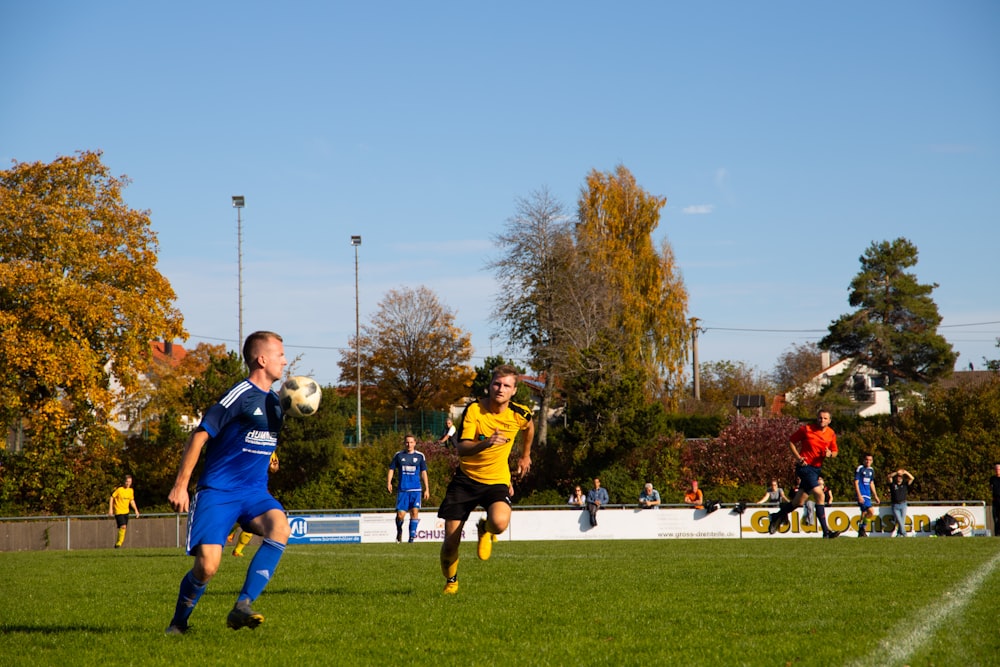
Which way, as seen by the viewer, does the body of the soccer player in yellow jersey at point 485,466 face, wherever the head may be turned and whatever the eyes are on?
toward the camera

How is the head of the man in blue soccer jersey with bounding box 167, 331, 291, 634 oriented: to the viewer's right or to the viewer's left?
to the viewer's right

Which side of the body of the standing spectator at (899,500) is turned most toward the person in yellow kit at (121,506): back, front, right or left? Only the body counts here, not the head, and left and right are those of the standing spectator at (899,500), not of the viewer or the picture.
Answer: right

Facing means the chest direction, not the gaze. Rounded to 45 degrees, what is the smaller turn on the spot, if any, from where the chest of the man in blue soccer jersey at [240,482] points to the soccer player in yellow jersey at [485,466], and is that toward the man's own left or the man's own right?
approximately 90° to the man's own left

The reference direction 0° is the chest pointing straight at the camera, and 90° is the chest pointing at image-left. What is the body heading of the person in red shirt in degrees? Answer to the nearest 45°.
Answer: approximately 315°

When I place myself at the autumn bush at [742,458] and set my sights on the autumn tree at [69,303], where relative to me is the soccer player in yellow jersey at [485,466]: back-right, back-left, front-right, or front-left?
front-left

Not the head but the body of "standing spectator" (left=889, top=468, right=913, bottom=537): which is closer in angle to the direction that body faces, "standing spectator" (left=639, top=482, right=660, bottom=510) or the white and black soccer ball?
the white and black soccer ball

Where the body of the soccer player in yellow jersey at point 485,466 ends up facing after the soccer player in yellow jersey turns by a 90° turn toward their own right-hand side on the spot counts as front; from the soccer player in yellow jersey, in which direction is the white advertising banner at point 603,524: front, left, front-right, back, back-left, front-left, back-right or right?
right

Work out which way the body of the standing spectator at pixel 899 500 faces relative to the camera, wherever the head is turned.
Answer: toward the camera

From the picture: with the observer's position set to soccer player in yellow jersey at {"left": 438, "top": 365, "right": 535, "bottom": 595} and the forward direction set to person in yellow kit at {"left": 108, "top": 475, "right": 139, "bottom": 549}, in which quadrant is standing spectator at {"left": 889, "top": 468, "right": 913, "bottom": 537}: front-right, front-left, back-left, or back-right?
front-right

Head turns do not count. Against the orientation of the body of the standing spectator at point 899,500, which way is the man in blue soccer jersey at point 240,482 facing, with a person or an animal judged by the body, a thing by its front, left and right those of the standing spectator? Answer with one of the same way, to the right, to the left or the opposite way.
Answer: to the left

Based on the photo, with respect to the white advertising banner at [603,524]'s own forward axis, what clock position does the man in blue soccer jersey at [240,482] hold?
The man in blue soccer jersey is roughly at 12 o'clock from the white advertising banner.

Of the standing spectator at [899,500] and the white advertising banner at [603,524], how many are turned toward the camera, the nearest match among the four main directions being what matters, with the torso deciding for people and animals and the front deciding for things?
2

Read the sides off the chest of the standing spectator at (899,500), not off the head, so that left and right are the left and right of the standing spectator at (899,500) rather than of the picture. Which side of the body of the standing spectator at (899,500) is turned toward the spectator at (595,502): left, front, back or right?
right

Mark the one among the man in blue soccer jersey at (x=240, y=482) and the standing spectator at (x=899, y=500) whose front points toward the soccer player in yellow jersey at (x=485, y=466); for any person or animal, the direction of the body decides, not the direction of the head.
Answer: the standing spectator
